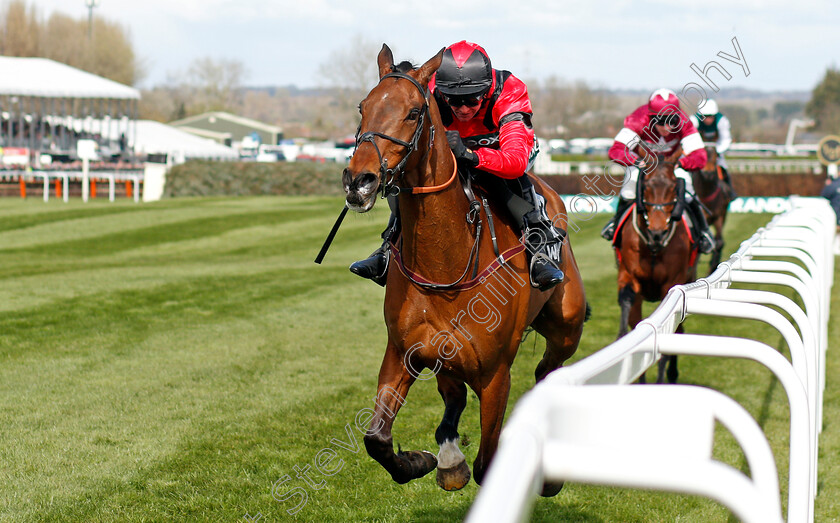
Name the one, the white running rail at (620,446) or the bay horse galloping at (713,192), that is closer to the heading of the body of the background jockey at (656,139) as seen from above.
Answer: the white running rail

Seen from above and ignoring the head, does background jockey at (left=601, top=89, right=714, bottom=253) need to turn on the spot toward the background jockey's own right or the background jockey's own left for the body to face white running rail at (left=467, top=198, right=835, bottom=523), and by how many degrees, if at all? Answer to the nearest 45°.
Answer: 0° — they already face it

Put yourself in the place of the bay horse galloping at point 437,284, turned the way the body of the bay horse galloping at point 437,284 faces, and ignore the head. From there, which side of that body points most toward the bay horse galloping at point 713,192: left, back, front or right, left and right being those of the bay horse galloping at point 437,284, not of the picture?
back

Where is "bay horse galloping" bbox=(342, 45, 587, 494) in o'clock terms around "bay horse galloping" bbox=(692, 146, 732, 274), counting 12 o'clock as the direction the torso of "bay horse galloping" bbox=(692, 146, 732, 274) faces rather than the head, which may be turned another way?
"bay horse galloping" bbox=(342, 45, 587, 494) is roughly at 12 o'clock from "bay horse galloping" bbox=(692, 146, 732, 274).

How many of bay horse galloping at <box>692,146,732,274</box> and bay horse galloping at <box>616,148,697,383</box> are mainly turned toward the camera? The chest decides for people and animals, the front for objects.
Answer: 2

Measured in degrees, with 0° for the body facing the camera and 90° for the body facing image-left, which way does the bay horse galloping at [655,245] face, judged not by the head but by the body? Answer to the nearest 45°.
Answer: approximately 0°

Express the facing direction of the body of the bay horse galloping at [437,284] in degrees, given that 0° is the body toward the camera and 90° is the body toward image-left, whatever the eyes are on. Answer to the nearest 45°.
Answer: approximately 45°

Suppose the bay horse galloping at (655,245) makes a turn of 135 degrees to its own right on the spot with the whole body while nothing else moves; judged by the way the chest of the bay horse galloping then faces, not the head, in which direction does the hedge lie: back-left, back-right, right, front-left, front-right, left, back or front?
front

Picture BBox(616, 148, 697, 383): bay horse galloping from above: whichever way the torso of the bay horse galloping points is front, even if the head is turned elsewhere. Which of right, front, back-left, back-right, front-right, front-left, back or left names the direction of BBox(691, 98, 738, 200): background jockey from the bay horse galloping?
back

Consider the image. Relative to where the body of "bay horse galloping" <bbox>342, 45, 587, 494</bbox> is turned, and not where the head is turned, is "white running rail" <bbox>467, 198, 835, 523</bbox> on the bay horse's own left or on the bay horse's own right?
on the bay horse's own left

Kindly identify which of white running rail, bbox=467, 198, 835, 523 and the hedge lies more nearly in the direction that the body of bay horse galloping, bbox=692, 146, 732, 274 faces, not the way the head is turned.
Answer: the white running rail
